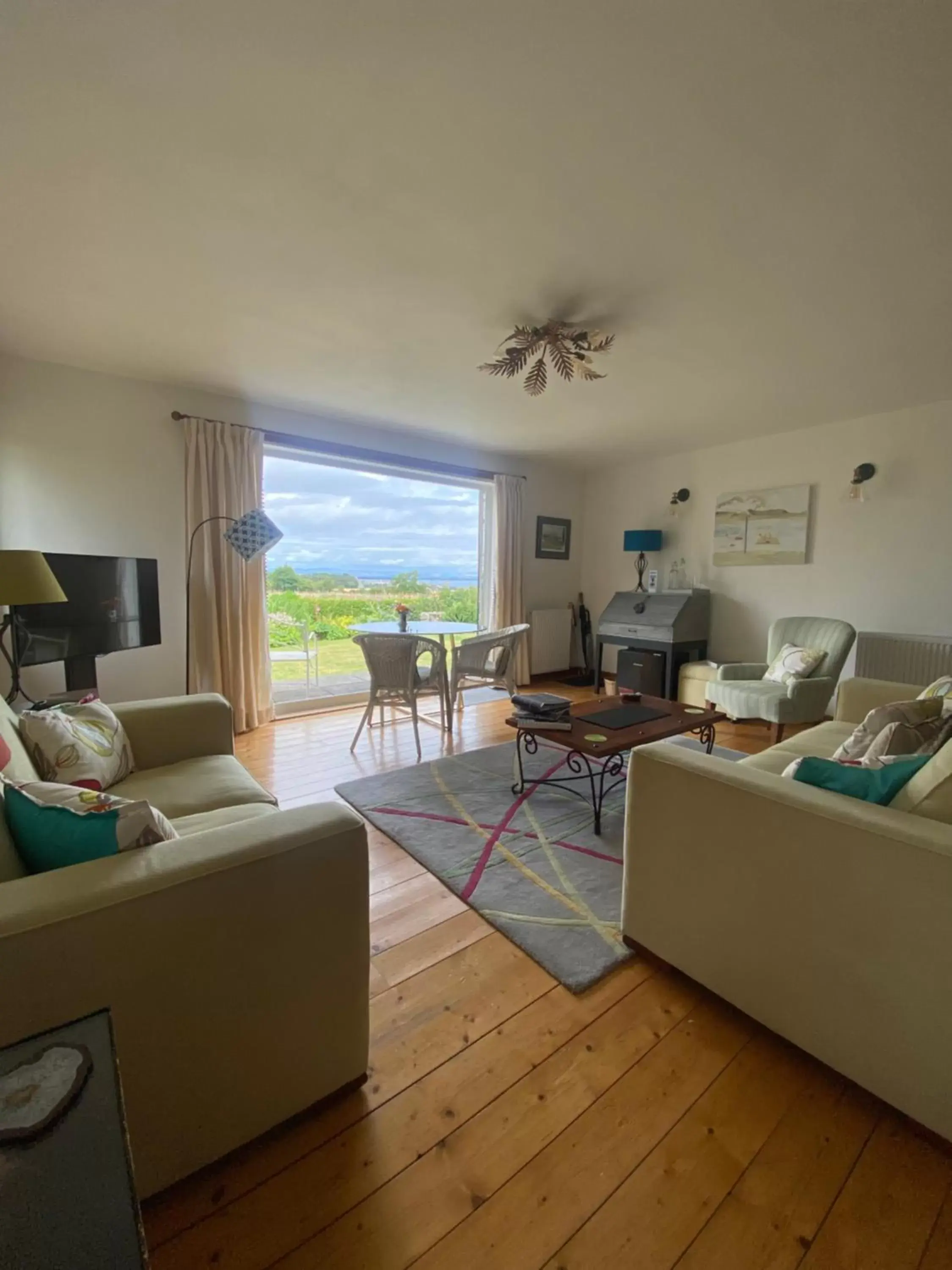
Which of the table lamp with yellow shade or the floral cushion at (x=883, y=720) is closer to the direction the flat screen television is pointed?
the floral cushion

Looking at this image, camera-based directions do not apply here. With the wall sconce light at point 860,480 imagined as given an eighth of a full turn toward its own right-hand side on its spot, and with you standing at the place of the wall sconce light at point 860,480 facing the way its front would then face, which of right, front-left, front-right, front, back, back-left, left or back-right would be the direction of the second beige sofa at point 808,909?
left

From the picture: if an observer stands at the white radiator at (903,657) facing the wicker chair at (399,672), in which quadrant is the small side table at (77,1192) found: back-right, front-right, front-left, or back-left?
front-left

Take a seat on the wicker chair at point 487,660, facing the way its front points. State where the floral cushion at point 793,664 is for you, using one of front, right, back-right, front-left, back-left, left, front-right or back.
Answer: back

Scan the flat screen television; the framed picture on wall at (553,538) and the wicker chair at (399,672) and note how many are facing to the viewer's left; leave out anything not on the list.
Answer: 0

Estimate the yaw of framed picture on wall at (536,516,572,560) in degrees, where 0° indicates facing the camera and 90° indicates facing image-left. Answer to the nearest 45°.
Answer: approximately 315°

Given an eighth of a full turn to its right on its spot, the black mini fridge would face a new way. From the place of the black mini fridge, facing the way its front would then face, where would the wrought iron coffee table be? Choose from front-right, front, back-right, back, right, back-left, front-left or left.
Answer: left

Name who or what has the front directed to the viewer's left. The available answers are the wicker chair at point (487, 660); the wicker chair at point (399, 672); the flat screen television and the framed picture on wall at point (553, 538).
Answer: the wicker chair at point (487, 660)

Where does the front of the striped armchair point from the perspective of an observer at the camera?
facing the viewer and to the left of the viewer

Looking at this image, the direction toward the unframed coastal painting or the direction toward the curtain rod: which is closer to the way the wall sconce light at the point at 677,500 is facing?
the curtain rod

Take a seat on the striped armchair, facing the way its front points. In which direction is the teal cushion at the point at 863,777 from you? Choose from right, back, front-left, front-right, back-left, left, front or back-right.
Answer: front-left

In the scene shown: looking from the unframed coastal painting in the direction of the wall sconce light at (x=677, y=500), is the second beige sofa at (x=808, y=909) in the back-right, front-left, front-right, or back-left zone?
back-left

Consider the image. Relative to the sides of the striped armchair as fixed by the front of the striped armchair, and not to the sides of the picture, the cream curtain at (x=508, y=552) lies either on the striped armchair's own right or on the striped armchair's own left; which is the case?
on the striped armchair's own right

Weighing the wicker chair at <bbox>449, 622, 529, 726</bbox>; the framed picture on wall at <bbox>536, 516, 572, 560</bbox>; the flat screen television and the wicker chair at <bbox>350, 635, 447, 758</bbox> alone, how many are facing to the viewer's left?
1

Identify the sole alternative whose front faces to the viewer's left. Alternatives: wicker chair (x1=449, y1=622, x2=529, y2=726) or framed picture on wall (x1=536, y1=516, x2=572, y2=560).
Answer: the wicker chair

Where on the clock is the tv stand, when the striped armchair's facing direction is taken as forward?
The tv stand is roughly at 12 o'clock from the striped armchair.

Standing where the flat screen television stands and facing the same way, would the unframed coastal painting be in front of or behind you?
in front

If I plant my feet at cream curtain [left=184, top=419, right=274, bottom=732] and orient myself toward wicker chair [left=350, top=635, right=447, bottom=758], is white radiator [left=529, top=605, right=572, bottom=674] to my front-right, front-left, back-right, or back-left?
front-left

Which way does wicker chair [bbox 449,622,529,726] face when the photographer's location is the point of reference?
facing to the left of the viewer
